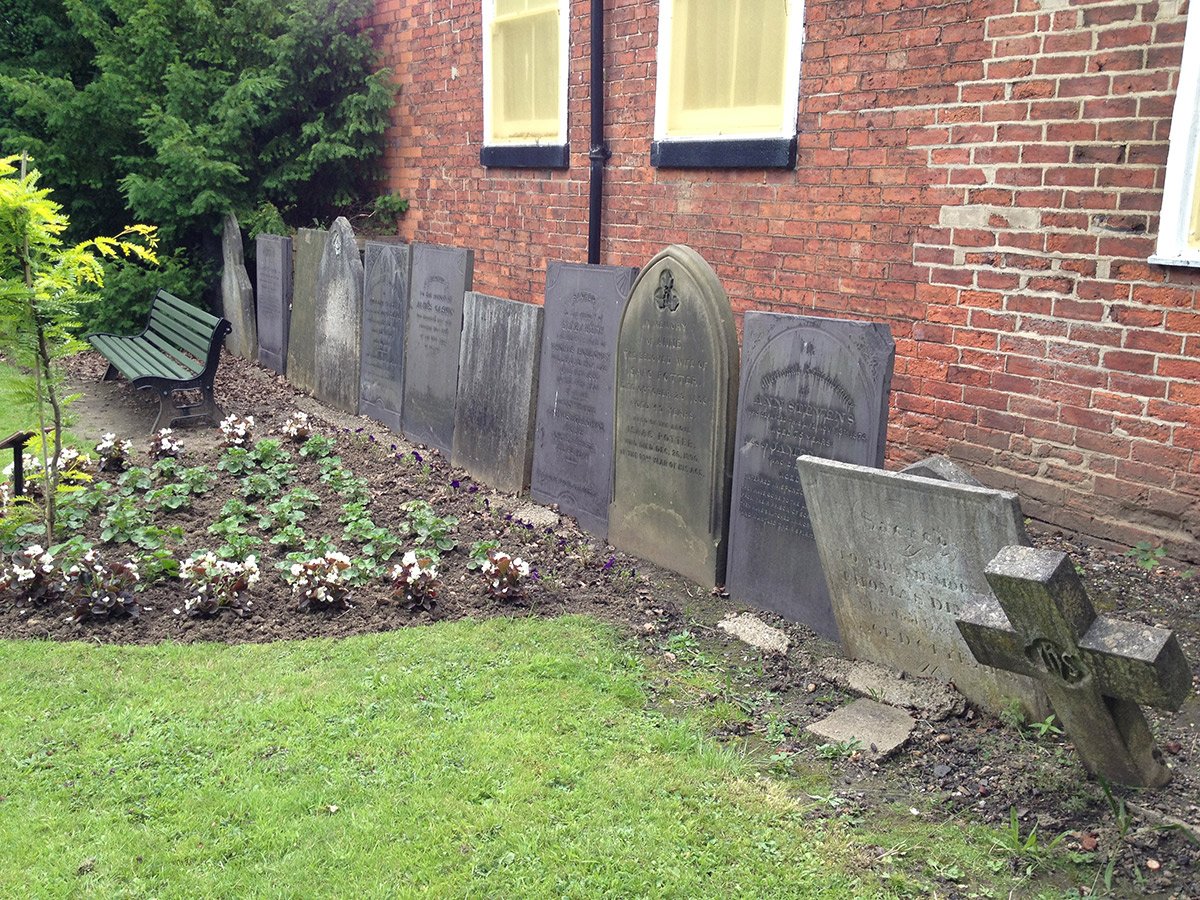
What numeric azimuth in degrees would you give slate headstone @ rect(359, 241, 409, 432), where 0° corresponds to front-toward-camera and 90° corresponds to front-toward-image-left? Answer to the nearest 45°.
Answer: approximately 45°

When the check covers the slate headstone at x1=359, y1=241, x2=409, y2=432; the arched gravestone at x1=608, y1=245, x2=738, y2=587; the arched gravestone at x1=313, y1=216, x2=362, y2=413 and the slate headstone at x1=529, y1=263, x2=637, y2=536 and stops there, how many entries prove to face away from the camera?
0

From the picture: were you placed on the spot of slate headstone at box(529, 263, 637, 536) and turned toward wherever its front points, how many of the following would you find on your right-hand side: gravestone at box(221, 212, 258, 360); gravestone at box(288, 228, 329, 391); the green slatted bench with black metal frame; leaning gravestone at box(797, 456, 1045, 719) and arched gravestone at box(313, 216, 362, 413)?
4

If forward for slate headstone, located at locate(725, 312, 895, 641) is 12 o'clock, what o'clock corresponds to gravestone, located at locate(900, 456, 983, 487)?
The gravestone is roughly at 9 o'clock from the slate headstone.

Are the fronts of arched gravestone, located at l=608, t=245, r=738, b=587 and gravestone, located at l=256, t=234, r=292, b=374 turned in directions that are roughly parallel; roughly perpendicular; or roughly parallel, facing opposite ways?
roughly parallel

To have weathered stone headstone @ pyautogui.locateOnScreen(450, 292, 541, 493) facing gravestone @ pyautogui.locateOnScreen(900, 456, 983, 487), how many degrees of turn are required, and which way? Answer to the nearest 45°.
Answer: approximately 90° to its left

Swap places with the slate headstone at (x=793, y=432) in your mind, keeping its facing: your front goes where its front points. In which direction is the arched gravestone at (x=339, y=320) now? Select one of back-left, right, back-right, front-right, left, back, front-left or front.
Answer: right

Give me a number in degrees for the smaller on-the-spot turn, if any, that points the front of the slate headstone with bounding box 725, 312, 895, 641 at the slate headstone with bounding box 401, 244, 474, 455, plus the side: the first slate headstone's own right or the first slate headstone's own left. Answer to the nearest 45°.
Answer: approximately 90° to the first slate headstone's own right

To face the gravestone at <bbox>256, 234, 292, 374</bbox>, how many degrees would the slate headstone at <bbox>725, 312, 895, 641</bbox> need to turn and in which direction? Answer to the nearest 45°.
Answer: approximately 90° to its right

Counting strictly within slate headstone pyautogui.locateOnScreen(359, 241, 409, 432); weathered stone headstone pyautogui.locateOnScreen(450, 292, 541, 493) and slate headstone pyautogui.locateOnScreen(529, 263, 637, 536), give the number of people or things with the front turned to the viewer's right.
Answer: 0

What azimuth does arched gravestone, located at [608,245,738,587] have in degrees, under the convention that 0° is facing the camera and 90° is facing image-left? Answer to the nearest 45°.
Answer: approximately 45°

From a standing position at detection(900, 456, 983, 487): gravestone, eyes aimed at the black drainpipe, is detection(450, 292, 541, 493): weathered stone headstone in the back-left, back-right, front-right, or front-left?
front-left

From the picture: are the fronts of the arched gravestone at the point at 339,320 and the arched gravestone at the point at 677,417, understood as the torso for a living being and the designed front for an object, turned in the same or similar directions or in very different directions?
same or similar directions

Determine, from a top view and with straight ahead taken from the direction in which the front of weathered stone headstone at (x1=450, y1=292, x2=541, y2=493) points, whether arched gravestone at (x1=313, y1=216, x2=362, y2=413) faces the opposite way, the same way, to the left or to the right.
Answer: the same way

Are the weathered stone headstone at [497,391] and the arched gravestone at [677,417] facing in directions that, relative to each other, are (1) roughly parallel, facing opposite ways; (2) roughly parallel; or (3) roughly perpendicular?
roughly parallel

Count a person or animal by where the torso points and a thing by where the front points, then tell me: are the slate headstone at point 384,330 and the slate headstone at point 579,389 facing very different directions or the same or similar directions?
same or similar directions

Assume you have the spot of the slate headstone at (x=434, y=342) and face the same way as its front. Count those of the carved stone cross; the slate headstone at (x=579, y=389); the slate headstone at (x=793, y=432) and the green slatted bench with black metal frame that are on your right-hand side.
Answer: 1

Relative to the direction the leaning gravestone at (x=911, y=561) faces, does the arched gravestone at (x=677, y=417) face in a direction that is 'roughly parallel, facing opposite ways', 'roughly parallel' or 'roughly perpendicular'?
roughly parallel

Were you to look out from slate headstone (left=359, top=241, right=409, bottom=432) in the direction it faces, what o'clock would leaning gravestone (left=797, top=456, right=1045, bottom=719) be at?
The leaning gravestone is roughly at 10 o'clock from the slate headstone.

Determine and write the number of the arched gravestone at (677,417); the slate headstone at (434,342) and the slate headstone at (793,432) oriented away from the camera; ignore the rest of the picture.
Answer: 0

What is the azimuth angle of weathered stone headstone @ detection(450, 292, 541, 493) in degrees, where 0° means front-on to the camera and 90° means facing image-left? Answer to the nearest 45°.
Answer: approximately 45°

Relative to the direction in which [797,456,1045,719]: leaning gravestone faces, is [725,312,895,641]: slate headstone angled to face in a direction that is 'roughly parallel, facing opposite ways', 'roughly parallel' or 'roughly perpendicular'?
roughly parallel
